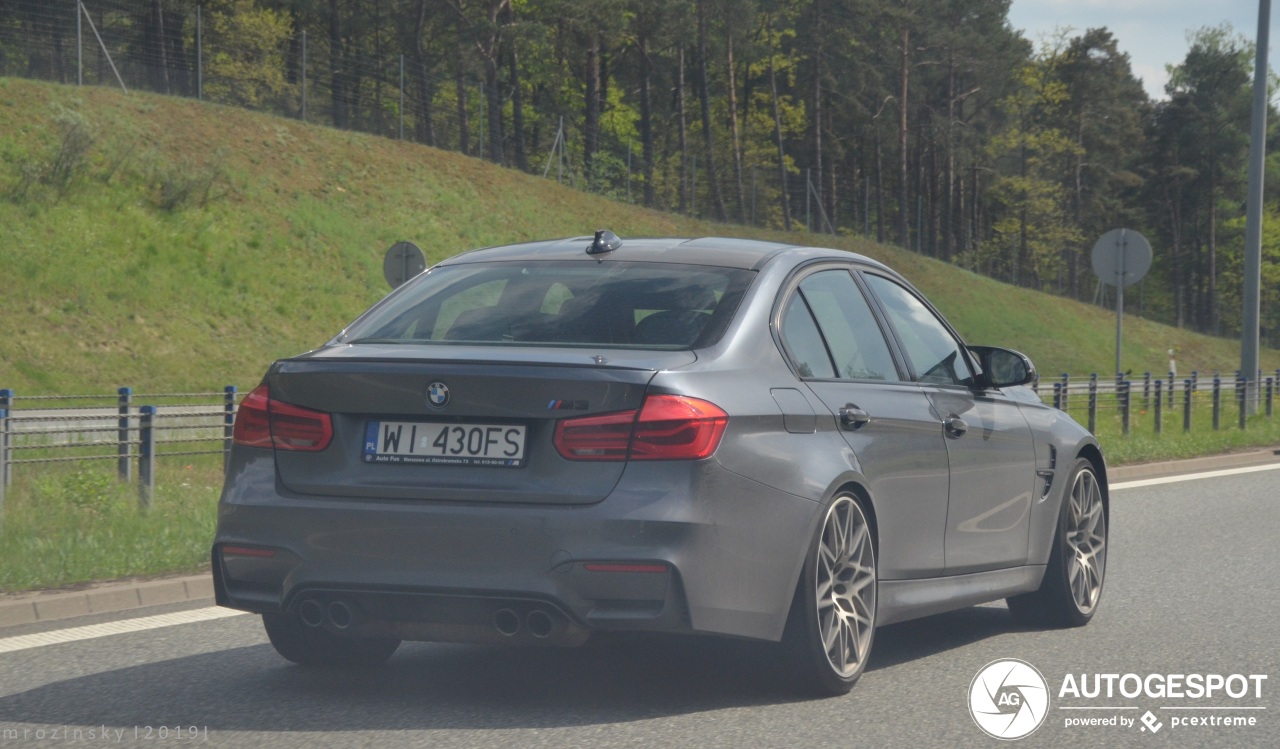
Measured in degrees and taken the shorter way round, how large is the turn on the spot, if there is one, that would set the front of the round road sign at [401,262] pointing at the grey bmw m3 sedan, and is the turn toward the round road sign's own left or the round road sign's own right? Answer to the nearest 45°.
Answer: approximately 180°

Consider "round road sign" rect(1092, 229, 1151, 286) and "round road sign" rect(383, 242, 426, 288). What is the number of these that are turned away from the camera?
2

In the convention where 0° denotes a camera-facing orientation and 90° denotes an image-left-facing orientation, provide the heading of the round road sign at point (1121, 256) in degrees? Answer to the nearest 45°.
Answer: approximately 180°

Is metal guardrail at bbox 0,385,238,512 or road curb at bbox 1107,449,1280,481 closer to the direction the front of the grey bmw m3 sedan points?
the road curb

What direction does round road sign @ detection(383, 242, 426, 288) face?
away from the camera

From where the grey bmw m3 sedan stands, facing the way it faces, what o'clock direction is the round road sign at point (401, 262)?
The round road sign is roughly at 10 o'clock from the grey bmw m3 sedan.

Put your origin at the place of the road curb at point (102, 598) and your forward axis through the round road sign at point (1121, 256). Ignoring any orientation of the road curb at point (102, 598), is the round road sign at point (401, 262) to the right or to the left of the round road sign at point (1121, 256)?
left

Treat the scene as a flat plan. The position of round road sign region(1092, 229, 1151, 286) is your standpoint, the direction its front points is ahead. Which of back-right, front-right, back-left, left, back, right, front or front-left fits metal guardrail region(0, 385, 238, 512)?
back-left

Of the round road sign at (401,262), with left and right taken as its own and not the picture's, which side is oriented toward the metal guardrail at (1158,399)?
right
